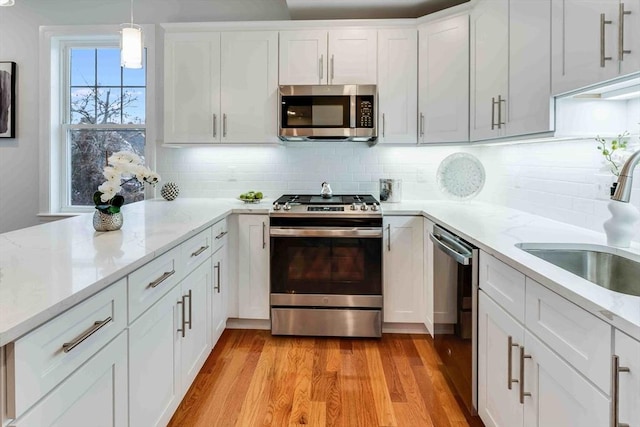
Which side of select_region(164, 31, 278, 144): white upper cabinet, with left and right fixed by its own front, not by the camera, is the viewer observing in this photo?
front

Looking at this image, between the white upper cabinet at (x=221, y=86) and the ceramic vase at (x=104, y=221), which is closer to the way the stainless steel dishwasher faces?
the ceramic vase

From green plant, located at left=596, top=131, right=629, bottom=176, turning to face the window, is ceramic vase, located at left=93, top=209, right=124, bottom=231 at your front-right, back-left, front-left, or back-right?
front-left

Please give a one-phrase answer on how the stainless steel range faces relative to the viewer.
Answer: facing the viewer

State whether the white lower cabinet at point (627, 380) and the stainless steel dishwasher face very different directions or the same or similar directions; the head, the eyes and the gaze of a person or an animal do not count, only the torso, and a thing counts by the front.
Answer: same or similar directions

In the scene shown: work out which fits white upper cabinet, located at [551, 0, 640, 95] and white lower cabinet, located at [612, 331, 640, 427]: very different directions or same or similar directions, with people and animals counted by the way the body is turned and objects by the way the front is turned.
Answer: same or similar directions
